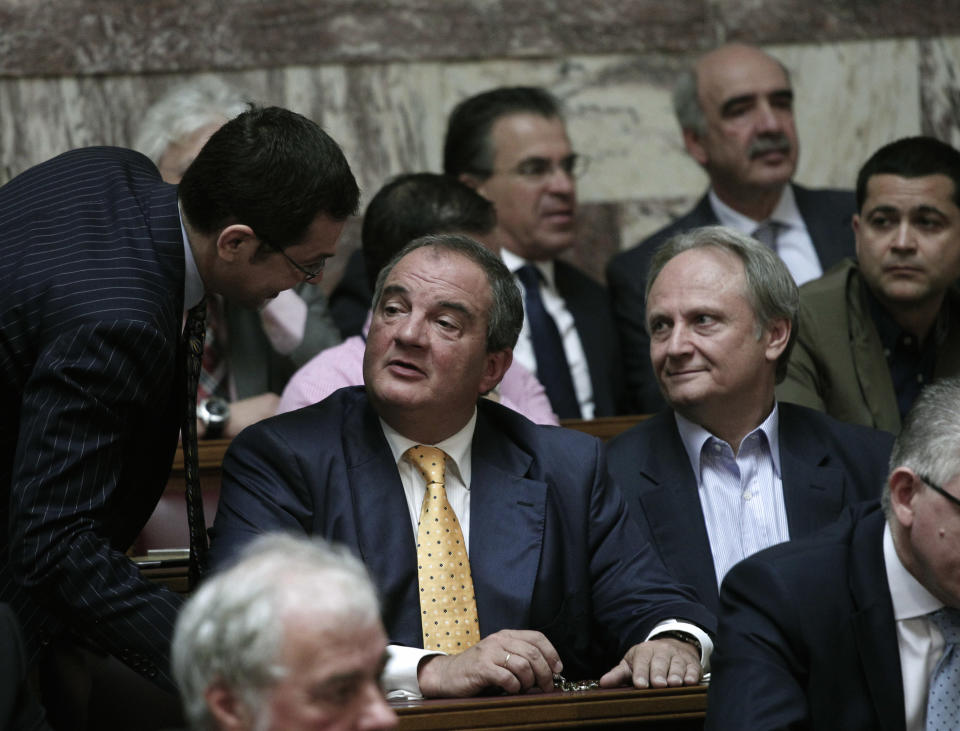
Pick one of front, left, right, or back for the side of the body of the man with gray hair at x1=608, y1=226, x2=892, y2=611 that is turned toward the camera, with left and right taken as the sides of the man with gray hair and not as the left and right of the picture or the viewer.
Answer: front

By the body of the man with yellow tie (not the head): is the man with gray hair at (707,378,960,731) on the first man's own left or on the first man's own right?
on the first man's own left

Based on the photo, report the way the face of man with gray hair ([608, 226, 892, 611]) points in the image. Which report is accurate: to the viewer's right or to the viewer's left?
to the viewer's left

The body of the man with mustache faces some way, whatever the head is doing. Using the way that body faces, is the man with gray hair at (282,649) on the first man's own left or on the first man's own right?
on the first man's own right

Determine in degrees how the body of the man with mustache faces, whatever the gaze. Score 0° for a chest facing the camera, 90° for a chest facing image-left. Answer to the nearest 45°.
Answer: approximately 315°

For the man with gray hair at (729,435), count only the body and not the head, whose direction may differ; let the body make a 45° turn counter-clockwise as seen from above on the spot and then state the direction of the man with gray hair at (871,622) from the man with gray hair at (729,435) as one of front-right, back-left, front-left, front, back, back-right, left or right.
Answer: front-right

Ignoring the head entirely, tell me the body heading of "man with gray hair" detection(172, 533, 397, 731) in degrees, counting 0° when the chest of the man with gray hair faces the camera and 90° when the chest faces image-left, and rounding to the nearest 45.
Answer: approximately 315°

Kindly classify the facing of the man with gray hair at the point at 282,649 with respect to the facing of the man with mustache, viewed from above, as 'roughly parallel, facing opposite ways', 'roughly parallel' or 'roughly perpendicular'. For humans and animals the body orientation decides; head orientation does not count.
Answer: roughly parallel

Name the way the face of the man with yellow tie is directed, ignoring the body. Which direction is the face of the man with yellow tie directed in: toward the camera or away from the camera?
toward the camera

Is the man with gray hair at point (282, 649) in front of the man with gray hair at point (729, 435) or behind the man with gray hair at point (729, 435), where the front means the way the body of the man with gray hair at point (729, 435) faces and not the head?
in front

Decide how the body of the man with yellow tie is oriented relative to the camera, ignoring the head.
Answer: toward the camera

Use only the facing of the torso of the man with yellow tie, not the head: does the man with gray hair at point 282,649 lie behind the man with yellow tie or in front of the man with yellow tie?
in front

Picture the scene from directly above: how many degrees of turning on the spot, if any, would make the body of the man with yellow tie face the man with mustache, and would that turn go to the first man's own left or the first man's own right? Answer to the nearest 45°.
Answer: approximately 135° to the first man's own left

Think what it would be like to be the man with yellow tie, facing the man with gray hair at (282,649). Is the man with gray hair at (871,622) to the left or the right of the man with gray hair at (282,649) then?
left

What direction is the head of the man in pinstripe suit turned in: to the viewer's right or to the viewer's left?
to the viewer's right

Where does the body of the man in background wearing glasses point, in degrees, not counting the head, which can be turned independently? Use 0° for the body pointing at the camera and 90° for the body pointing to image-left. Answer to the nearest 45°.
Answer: approximately 315°

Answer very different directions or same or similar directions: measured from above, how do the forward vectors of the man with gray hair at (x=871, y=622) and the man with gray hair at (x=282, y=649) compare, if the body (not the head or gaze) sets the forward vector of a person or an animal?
same or similar directions
